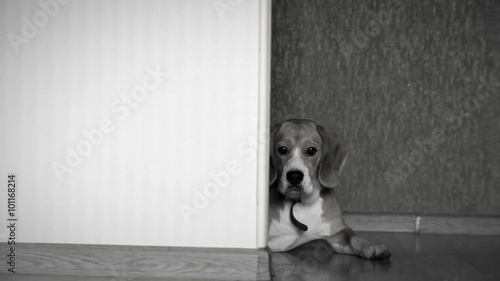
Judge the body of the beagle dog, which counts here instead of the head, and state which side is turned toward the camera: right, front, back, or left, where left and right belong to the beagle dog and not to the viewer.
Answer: front
